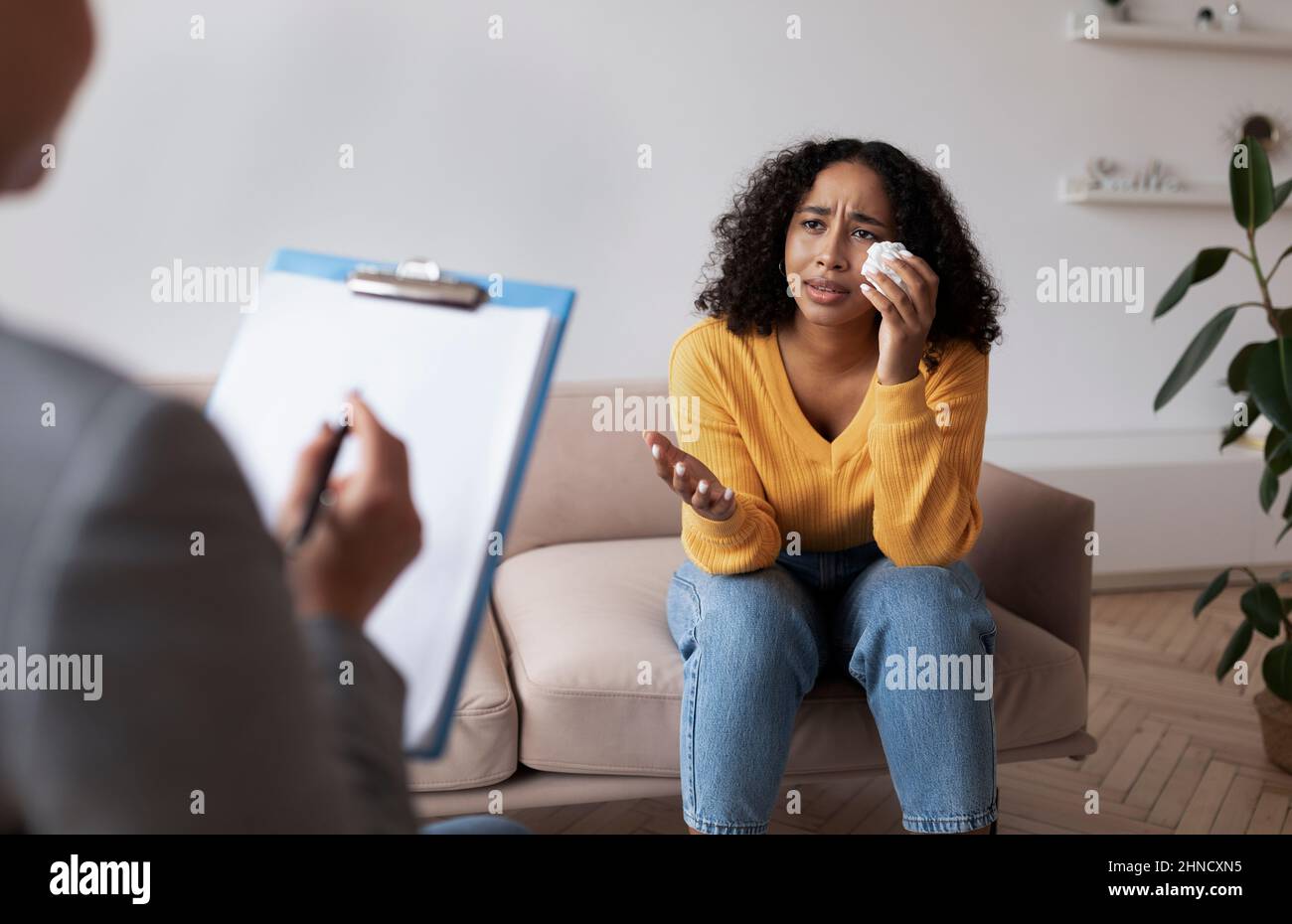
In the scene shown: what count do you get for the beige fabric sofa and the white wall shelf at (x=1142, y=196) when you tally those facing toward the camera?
2

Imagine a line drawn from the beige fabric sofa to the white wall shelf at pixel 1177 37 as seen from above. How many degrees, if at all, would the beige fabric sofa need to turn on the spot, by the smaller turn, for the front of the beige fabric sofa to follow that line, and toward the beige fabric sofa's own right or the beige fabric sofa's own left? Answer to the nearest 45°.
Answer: approximately 135° to the beige fabric sofa's own left

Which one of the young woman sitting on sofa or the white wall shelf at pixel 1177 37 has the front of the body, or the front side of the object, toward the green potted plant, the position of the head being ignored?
the white wall shelf

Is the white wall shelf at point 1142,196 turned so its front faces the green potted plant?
yes

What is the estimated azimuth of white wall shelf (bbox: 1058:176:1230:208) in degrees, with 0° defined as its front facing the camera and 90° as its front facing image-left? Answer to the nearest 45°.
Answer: approximately 0°
